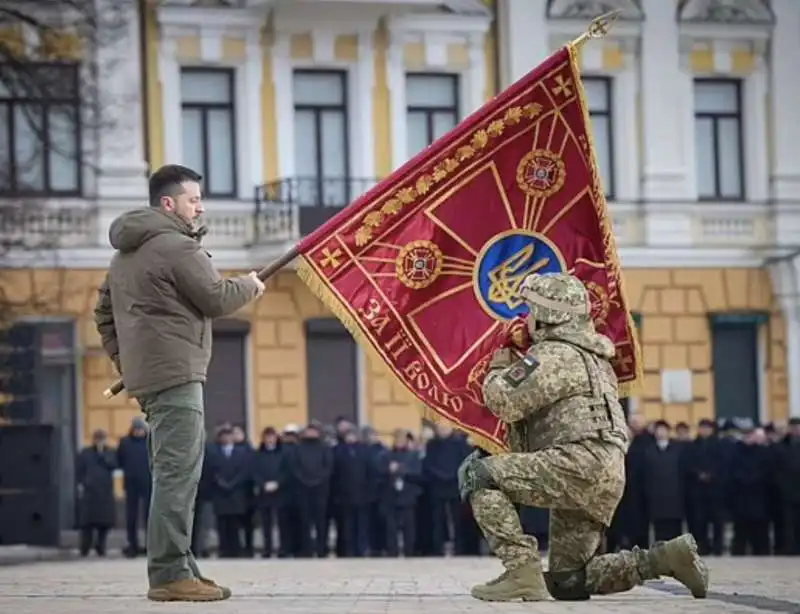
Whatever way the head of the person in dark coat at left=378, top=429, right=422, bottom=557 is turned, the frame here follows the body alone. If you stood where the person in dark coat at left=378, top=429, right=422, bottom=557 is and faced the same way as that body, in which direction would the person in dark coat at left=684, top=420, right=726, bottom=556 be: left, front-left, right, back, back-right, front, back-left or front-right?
left

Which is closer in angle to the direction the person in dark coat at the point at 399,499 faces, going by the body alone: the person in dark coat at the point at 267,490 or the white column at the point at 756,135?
the person in dark coat

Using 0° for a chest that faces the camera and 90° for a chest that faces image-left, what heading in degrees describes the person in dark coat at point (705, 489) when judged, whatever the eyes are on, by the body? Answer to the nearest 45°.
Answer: approximately 0°

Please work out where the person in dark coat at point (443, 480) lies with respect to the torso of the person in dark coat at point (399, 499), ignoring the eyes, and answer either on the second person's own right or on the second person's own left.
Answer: on the second person's own left

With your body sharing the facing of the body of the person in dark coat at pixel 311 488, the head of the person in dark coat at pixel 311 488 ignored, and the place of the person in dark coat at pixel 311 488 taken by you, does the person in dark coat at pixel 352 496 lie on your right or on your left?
on your left

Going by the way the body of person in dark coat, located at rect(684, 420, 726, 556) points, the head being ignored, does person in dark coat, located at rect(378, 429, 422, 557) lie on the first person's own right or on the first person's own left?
on the first person's own right

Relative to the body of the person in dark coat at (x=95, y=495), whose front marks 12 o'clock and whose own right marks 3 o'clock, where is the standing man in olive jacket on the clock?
The standing man in olive jacket is roughly at 12 o'clock from the person in dark coat.

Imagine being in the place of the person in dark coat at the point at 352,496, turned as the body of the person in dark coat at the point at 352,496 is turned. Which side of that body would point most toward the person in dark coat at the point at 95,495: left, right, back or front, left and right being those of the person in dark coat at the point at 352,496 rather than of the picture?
right

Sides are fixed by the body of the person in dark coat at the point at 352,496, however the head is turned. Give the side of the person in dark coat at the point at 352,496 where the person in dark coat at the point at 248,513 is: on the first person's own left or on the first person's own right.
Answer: on the first person's own right
